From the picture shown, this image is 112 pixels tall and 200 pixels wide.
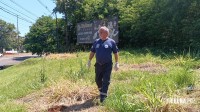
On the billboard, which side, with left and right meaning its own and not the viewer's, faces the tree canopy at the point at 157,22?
left

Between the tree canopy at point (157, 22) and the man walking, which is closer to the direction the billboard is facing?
the man walking

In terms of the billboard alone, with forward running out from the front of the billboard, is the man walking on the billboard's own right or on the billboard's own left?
on the billboard's own left

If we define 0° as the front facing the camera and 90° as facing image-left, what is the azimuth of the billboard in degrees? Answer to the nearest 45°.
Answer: approximately 45°
